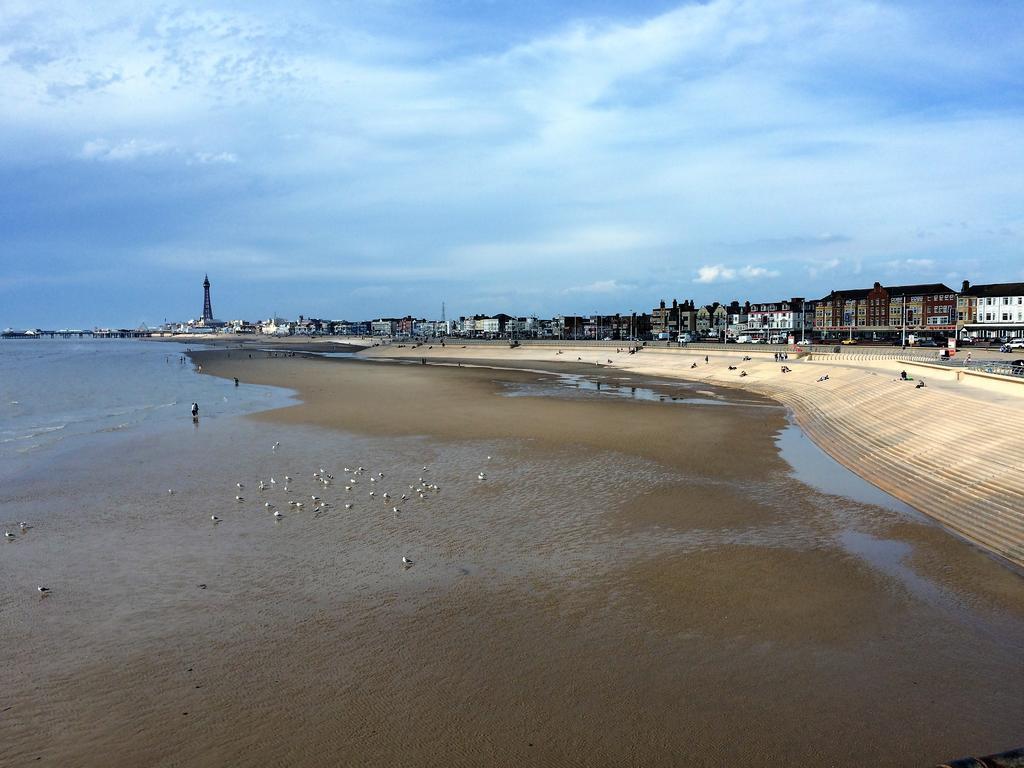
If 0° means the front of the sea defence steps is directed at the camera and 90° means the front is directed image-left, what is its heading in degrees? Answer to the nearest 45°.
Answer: approximately 90°
